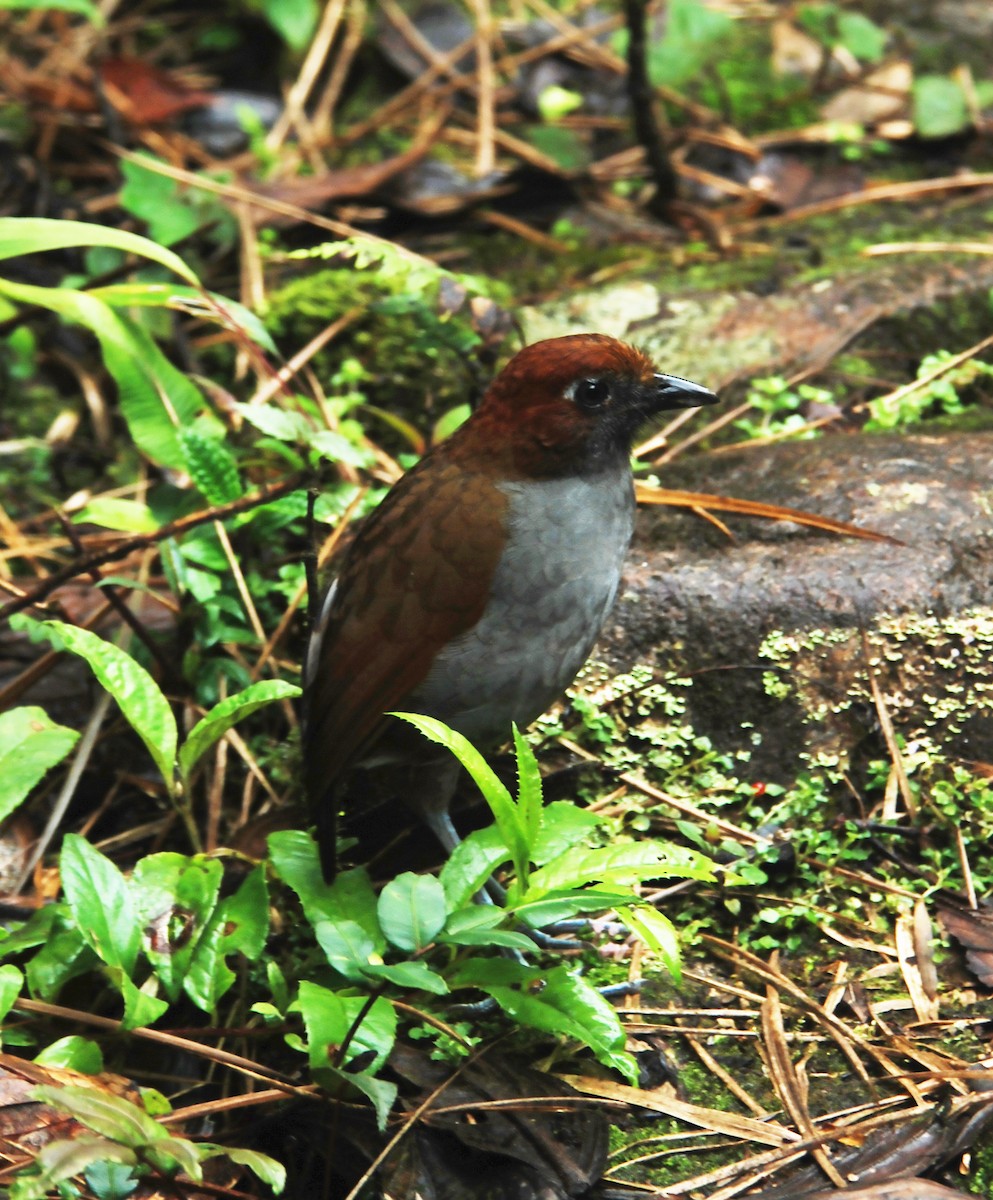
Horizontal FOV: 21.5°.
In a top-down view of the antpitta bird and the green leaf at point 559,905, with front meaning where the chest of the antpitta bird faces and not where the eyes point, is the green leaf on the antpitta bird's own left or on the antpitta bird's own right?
on the antpitta bird's own right

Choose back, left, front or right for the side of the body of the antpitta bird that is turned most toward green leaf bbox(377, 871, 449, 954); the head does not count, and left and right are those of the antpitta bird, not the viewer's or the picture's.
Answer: right

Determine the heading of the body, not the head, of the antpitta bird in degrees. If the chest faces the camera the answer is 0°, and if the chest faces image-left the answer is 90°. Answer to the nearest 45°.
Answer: approximately 270°

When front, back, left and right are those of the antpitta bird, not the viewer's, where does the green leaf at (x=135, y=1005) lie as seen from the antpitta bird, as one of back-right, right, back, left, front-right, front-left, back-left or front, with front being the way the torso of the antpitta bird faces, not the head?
back-right

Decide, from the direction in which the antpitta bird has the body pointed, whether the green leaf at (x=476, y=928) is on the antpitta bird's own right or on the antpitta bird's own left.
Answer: on the antpitta bird's own right
